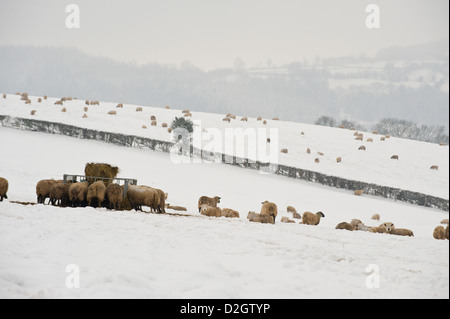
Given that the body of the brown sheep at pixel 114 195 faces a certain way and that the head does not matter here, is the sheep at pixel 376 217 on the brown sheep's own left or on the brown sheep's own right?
on the brown sheep's own right

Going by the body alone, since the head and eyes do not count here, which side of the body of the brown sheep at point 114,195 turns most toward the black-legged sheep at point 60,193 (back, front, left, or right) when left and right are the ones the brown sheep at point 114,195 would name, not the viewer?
left

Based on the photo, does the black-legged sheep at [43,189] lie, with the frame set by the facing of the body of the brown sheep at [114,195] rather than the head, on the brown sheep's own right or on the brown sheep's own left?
on the brown sheep's own left

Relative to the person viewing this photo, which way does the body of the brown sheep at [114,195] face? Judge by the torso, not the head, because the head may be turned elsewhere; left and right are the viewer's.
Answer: facing away from the viewer

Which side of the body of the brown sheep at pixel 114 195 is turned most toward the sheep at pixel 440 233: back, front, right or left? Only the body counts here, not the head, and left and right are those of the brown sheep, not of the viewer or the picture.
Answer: right

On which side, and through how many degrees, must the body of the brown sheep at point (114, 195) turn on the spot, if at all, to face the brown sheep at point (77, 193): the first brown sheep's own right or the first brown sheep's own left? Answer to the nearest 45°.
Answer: approximately 90° to the first brown sheep's own left

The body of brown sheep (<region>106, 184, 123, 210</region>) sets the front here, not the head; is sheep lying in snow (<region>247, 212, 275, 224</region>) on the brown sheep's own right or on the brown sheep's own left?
on the brown sheep's own right

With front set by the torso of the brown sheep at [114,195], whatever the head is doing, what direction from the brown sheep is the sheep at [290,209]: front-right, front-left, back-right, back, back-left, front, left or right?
front-right
